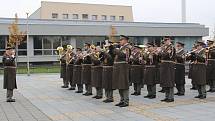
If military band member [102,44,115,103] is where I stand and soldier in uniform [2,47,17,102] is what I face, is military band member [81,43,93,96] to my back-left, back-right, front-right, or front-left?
front-right

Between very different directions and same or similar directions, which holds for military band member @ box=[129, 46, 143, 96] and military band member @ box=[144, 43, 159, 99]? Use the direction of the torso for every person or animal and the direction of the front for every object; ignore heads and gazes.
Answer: same or similar directions

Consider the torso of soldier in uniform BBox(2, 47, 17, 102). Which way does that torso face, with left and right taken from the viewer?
facing the viewer and to the right of the viewer

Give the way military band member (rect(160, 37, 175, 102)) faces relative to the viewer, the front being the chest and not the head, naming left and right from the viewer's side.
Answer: facing the viewer and to the left of the viewer

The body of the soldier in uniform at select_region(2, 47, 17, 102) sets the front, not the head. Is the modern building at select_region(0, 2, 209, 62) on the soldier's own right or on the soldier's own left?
on the soldier's own left

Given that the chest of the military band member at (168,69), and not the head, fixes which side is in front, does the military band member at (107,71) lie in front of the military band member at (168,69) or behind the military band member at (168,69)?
in front

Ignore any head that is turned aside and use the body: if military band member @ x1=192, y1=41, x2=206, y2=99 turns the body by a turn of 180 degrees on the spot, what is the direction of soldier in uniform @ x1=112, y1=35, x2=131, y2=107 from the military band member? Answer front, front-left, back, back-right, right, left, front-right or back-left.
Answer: back

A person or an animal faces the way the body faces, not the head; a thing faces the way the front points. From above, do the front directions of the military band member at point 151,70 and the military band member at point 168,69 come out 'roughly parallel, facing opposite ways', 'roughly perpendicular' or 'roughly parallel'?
roughly parallel

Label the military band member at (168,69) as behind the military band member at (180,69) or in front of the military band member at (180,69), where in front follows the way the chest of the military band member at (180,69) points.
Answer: in front

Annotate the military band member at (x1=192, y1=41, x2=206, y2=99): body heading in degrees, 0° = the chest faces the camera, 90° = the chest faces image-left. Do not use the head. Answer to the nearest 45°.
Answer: approximately 45°

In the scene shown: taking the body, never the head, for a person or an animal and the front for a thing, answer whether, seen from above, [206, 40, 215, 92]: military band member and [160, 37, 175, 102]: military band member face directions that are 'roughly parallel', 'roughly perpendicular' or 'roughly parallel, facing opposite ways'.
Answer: roughly parallel
